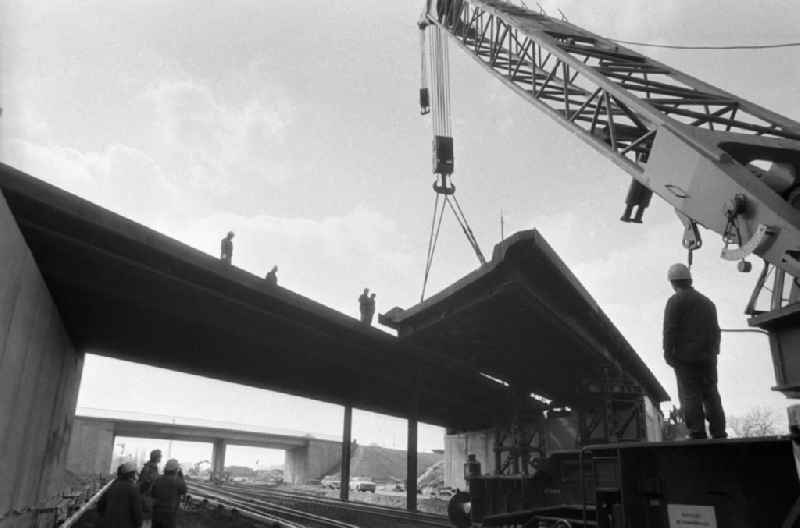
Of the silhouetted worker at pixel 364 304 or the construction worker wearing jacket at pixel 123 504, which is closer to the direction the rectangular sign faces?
the construction worker wearing jacket

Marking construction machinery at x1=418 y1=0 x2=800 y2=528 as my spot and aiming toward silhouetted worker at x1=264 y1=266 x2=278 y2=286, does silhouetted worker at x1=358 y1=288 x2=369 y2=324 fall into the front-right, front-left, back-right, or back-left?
front-right

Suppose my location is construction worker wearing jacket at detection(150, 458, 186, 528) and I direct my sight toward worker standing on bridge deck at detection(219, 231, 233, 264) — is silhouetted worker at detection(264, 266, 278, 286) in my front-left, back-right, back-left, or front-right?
front-right

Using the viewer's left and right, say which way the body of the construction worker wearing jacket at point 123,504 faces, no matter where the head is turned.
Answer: facing away from the viewer and to the right of the viewer

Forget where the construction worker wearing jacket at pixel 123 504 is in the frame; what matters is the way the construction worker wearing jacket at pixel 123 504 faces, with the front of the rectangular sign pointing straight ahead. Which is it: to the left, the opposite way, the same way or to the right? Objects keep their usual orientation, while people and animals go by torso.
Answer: the opposite way

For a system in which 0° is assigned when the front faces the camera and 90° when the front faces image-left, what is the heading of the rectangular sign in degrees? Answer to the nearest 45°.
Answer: approximately 0°

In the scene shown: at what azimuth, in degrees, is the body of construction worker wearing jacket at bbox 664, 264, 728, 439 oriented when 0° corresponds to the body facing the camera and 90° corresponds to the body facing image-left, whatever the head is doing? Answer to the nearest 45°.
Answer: approximately 135°

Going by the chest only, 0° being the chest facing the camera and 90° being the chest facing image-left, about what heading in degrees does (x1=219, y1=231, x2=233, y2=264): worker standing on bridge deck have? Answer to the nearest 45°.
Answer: approximately 270°

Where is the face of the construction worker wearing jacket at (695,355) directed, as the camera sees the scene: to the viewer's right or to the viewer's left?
to the viewer's left

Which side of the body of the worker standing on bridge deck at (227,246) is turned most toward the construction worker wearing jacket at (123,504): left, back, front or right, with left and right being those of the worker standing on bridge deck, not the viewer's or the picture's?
right

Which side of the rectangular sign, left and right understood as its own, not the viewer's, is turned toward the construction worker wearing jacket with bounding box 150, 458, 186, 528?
right

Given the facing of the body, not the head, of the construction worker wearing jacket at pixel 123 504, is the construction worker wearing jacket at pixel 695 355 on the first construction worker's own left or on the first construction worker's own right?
on the first construction worker's own right
